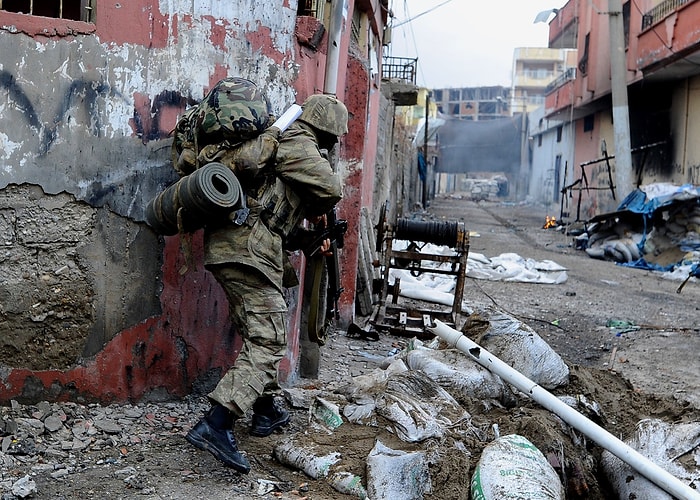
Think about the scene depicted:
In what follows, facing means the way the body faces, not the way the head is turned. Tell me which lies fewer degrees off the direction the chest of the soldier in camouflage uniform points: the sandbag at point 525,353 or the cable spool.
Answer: the sandbag

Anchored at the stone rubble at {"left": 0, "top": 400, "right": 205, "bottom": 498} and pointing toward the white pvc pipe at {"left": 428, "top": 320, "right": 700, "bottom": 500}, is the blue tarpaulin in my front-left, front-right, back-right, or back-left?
front-left

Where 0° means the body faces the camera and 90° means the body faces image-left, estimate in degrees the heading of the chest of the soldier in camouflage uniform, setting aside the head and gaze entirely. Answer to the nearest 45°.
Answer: approximately 270°

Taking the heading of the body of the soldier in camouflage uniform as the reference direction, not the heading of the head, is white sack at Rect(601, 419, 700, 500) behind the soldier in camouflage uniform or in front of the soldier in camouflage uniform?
in front

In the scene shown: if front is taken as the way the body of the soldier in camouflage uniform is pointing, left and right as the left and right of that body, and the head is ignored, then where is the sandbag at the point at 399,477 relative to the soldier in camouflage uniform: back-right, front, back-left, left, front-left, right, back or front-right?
front-right

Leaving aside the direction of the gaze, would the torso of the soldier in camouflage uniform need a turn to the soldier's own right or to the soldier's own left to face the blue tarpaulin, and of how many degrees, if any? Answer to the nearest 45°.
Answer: approximately 45° to the soldier's own left
